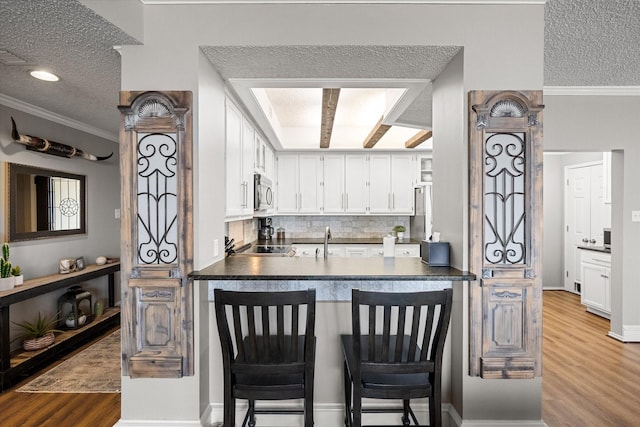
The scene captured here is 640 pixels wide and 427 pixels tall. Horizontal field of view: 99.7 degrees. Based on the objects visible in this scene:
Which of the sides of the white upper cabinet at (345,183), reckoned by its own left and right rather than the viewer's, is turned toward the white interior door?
left

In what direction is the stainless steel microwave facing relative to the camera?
to the viewer's right

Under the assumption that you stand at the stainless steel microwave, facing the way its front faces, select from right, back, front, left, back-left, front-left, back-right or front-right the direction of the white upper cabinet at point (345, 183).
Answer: front-left

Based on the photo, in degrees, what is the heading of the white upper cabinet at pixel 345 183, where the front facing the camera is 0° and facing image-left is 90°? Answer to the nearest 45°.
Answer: approximately 0°

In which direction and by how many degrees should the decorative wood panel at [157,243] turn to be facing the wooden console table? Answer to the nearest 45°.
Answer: approximately 135° to its right

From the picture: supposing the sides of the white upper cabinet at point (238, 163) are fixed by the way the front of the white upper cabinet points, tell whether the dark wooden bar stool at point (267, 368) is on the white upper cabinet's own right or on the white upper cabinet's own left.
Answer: on the white upper cabinet's own right

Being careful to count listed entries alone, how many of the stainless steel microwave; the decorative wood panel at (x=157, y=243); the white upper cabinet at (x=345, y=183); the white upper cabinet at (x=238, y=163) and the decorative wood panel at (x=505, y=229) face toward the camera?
3

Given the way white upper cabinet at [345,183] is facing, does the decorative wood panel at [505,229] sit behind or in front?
in front

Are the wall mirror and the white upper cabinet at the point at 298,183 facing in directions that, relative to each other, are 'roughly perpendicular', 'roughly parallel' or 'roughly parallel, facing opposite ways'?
roughly perpendicular

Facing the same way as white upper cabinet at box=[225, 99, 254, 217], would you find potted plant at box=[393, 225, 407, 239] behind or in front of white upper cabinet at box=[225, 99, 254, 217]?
in front

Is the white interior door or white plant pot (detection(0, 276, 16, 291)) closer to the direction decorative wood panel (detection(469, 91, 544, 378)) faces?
the white plant pot

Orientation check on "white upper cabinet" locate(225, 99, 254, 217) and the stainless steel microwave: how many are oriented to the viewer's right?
2

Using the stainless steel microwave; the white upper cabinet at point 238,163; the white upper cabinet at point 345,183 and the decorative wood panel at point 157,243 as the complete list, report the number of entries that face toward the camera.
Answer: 2

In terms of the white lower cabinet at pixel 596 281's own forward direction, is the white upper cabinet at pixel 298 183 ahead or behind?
ahead
